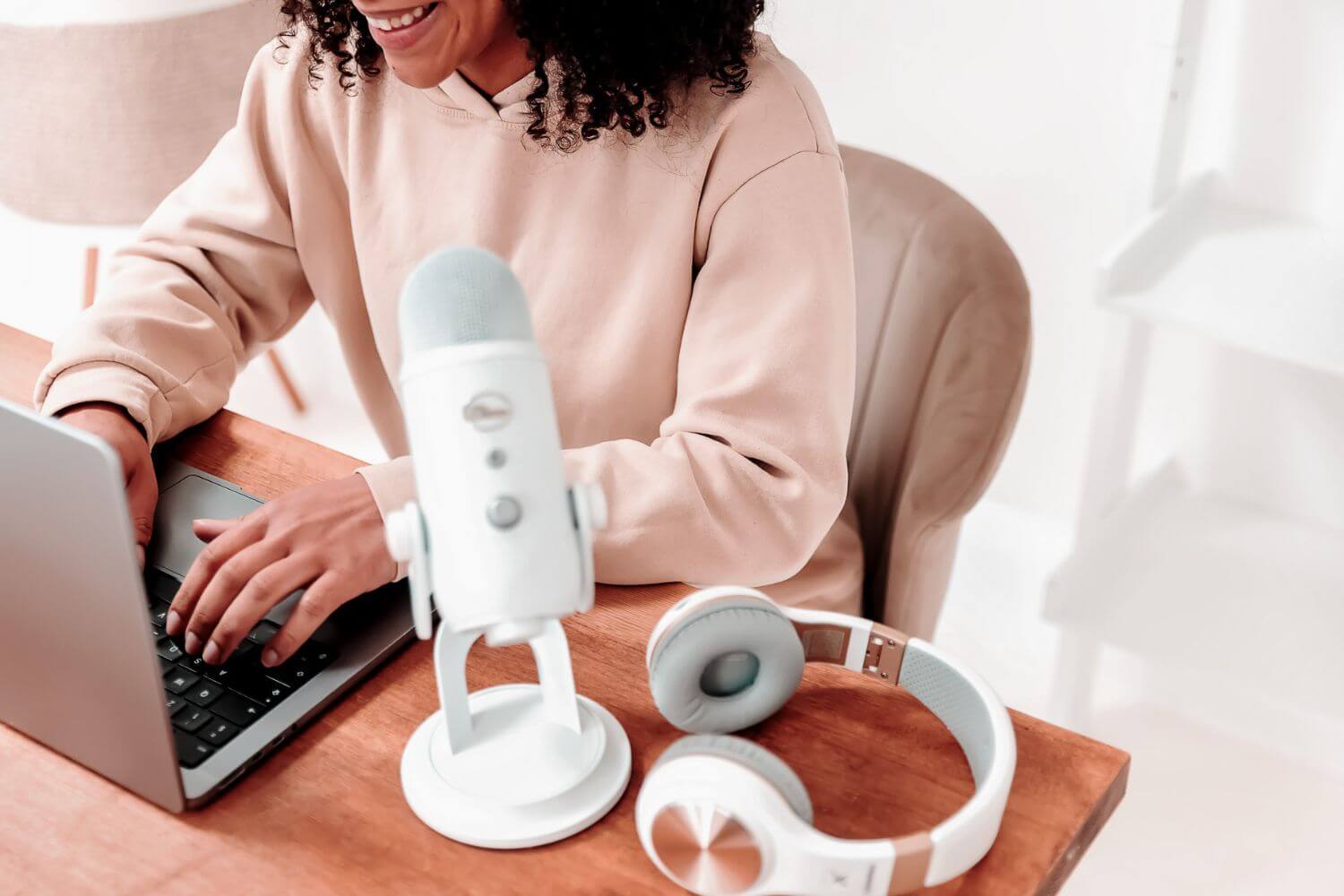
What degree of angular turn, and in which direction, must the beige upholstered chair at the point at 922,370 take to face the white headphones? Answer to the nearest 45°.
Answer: approximately 45° to its left

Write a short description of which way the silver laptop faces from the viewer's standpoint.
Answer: facing away from the viewer and to the right of the viewer

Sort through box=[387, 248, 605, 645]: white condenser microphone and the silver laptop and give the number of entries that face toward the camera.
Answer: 1

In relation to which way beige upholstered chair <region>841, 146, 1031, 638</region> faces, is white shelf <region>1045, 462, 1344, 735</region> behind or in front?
behind

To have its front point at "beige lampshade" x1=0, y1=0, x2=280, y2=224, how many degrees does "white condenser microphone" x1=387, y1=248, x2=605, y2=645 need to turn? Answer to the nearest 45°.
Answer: approximately 180°

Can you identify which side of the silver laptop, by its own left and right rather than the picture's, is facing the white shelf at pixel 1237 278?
front

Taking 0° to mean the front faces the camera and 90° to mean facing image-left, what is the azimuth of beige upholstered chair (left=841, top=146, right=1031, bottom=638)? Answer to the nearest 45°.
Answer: approximately 45°
